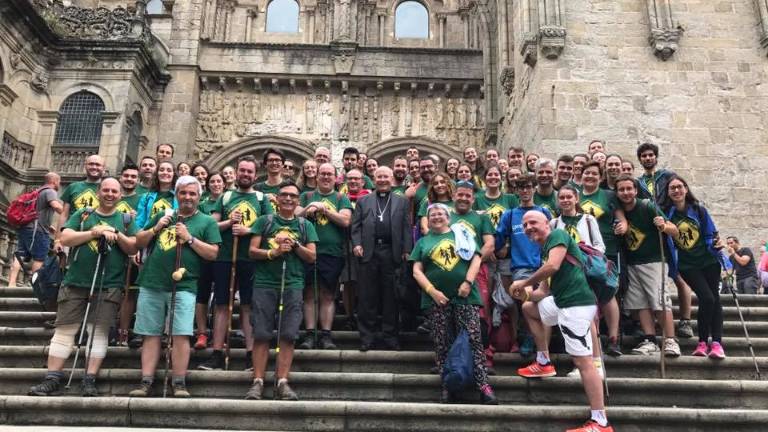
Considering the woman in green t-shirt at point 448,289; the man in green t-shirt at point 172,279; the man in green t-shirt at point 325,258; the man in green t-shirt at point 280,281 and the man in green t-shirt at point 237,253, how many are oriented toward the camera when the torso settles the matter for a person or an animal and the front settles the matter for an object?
5

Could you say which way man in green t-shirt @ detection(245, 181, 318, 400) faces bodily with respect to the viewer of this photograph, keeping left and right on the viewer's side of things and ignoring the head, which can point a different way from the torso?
facing the viewer

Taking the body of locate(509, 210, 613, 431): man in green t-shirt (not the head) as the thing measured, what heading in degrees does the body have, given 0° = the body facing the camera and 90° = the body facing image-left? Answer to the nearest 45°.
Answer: approximately 90°

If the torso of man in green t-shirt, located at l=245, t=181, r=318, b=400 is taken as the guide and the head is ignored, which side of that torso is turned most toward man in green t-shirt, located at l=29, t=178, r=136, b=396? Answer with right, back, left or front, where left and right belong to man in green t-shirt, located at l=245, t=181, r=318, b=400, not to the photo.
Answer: right

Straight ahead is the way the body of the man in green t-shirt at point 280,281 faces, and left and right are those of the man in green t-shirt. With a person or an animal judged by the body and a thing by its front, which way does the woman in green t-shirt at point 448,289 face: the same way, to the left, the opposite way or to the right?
the same way

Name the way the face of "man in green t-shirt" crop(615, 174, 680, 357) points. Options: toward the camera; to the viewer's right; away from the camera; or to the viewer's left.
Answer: toward the camera

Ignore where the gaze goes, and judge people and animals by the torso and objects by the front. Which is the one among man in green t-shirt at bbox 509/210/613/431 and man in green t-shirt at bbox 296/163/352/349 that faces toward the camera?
man in green t-shirt at bbox 296/163/352/349

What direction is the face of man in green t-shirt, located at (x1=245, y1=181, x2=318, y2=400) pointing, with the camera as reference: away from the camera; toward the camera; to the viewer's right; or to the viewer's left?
toward the camera

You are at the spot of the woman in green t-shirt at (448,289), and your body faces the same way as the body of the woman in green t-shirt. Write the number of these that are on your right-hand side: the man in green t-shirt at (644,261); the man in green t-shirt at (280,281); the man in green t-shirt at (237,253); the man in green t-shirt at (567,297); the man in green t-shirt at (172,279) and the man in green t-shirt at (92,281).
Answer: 4

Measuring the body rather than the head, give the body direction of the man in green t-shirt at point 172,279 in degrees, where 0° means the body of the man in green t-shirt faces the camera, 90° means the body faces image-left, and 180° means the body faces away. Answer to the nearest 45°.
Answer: approximately 0°

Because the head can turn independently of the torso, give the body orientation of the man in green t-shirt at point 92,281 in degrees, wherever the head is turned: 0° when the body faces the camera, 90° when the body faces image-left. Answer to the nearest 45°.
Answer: approximately 0°

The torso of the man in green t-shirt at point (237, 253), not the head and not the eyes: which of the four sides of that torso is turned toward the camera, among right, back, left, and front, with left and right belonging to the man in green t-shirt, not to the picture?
front

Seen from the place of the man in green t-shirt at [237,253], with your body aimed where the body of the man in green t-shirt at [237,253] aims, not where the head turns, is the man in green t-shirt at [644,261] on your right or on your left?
on your left

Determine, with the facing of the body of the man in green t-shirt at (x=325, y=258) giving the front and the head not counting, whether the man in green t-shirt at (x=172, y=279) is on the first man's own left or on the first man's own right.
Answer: on the first man's own right

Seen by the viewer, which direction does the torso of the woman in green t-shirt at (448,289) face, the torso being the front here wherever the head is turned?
toward the camera
